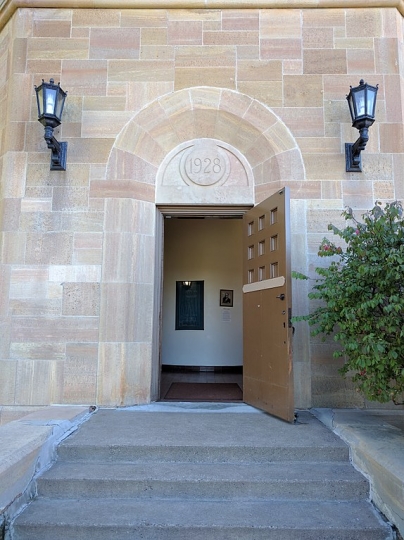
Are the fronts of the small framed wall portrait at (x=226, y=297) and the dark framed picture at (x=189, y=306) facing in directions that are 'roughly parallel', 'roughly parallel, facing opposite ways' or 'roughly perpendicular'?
roughly parallel

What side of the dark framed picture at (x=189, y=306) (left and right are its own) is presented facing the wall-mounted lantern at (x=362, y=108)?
front

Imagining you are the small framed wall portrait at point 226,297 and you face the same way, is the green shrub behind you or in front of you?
in front

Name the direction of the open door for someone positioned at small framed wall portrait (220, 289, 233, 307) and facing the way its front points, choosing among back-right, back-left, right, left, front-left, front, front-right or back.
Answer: front

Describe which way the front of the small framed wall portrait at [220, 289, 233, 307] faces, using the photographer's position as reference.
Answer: facing the viewer

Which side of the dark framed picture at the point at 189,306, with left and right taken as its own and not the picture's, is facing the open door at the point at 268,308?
front

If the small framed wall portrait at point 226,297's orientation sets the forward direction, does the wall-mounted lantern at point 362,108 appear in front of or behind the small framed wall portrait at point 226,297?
in front

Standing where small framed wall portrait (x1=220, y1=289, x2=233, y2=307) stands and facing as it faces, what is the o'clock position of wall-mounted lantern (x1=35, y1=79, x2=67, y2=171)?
The wall-mounted lantern is roughly at 1 o'clock from the small framed wall portrait.

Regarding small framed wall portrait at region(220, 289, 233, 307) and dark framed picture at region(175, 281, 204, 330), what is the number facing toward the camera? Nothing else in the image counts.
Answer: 2

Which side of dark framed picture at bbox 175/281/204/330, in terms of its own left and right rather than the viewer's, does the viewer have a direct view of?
front

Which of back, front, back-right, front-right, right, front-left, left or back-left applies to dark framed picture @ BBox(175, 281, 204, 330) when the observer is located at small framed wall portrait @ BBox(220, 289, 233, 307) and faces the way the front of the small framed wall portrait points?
right

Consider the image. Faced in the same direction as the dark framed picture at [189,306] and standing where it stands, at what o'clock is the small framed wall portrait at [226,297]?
The small framed wall portrait is roughly at 9 o'clock from the dark framed picture.

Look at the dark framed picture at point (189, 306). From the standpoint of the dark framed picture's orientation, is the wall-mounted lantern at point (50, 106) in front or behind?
in front
